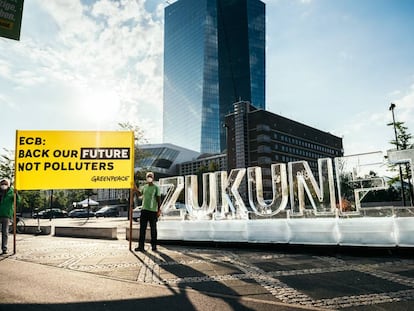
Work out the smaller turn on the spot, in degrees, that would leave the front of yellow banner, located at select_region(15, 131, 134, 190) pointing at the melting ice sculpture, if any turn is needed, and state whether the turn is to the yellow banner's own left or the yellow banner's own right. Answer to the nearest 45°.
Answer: approximately 90° to the yellow banner's own left

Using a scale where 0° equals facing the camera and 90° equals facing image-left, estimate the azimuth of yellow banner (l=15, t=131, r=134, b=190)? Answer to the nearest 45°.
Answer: approximately 0°

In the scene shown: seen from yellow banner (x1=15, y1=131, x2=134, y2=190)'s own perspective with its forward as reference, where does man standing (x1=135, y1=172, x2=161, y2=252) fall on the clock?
The man standing is roughly at 10 o'clock from the yellow banner.

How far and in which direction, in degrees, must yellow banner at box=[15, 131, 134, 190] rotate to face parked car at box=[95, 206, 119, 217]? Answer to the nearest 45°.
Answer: approximately 180°
